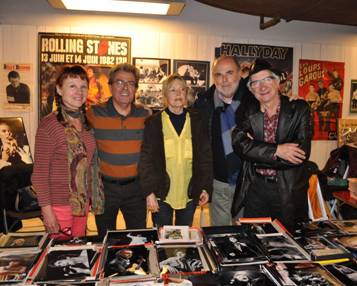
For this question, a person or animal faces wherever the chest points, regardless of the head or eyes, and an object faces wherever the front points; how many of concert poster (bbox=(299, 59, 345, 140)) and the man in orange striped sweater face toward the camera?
2

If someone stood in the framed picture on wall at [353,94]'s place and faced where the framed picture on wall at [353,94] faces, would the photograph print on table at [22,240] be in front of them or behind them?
in front

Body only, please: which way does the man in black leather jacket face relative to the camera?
toward the camera

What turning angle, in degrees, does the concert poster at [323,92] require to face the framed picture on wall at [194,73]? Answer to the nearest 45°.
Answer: approximately 45° to its right

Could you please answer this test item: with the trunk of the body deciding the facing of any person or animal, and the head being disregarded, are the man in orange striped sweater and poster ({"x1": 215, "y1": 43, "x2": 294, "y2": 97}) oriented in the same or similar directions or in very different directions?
same or similar directions

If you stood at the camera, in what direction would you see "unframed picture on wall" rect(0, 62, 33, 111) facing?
facing the viewer

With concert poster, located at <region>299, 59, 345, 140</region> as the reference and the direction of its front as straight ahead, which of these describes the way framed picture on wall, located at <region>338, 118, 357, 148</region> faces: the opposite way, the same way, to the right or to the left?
the same way

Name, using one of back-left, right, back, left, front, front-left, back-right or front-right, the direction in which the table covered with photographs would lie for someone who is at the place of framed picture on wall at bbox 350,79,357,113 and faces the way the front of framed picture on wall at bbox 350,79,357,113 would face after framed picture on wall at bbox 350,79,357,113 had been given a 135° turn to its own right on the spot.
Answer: back-left

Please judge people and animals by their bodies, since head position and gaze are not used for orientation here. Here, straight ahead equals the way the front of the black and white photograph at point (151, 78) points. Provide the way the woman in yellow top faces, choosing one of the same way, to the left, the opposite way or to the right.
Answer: the same way

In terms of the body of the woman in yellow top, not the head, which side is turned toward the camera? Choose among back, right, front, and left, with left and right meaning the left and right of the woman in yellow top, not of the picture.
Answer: front

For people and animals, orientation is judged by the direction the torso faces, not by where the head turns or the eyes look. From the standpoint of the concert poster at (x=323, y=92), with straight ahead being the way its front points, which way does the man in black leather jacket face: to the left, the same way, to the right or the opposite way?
the same way

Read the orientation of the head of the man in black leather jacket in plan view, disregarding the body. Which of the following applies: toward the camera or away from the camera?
toward the camera

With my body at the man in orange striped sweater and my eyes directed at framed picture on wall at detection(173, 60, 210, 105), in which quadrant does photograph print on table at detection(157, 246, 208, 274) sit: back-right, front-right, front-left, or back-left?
back-right

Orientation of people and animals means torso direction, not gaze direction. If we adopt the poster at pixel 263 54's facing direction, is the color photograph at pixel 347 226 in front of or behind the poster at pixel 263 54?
in front

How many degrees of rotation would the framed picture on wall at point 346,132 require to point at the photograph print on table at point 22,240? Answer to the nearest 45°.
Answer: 0° — it already faces it

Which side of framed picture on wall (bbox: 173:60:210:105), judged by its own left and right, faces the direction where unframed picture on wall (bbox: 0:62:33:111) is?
right

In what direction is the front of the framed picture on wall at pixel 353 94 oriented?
toward the camera

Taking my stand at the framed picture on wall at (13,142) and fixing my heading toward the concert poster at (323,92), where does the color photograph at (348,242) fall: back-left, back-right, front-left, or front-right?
front-right

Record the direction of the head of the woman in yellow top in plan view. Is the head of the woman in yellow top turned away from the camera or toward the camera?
toward the camera

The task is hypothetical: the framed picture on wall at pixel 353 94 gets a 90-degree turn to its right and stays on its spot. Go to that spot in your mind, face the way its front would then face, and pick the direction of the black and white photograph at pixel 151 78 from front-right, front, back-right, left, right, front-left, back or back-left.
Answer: front-left
